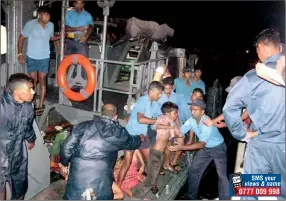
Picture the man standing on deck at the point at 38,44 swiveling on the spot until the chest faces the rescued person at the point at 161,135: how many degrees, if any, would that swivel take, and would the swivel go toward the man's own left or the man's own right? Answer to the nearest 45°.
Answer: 0° — they already face them

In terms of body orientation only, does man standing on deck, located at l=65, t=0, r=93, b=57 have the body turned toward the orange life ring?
yes

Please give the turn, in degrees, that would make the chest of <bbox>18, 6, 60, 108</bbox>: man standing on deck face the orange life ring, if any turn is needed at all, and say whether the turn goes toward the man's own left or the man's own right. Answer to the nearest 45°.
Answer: approximately 45° to the man's own left

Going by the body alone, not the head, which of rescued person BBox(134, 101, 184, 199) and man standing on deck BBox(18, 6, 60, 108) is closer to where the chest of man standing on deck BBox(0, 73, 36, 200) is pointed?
the rescued person

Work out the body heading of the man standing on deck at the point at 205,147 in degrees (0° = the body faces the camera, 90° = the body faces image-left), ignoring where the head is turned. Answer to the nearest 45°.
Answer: approximately 45°

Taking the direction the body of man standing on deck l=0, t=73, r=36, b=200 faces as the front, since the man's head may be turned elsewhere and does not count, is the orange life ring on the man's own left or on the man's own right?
on the man's own left

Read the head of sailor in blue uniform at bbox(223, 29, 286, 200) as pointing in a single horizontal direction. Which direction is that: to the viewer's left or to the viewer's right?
to the viewer's left
